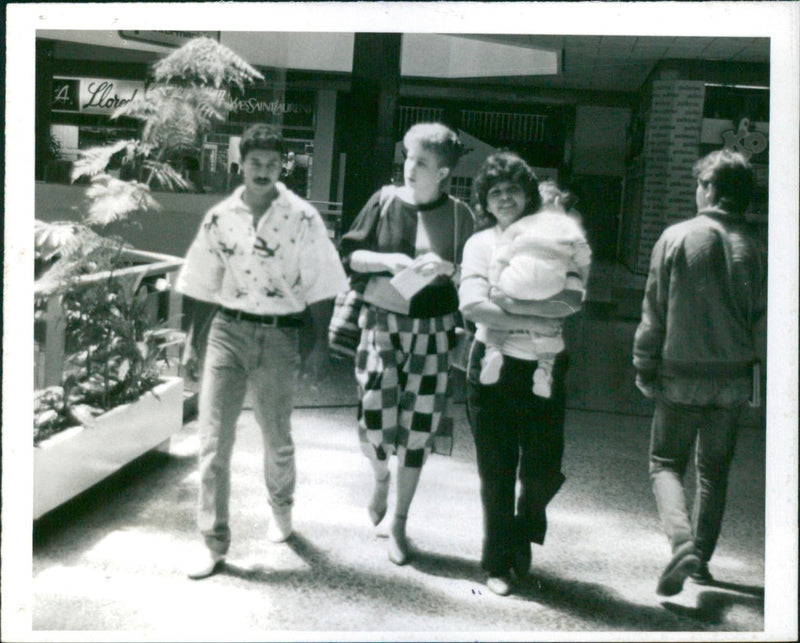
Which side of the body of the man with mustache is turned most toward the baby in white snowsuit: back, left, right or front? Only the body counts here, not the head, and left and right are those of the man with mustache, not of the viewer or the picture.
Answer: left

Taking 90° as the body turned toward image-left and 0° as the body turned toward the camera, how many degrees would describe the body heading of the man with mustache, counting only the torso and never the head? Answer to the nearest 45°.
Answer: approximately 0°

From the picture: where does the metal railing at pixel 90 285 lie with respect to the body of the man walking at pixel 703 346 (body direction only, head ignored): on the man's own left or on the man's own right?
on the man's own left

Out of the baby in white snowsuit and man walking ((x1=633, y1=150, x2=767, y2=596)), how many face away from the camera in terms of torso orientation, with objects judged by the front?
2

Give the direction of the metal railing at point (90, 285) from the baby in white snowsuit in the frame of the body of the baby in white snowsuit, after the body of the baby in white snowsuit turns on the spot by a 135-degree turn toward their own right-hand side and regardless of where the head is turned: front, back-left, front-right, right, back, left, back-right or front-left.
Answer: back-right

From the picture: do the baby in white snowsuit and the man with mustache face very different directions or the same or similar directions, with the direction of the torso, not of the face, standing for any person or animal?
very different directions

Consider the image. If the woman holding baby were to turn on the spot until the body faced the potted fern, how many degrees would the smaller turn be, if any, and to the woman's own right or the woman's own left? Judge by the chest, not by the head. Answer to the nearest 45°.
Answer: approximately 90° to the woman's own right

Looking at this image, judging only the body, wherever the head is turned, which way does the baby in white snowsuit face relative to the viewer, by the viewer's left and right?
facing away from the viewer

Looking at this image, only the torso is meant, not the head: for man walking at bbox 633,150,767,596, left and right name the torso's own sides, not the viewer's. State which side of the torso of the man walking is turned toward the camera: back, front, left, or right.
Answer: back
